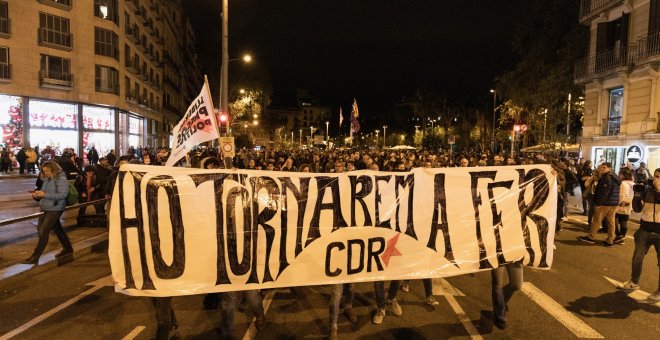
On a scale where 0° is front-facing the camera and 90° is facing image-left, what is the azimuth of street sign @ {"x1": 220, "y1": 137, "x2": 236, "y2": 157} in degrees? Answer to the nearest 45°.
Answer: approximately 0°

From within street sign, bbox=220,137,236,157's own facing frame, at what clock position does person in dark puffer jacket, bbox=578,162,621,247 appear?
The person in dark puffer jacket is roughly at 10 o'clock from the street sign.

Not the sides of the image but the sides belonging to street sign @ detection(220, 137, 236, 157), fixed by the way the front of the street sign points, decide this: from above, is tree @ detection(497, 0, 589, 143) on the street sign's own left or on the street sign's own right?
on the street sign's own left

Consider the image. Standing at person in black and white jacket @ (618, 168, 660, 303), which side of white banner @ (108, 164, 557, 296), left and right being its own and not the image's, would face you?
left

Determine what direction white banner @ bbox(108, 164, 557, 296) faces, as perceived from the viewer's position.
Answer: facing the viewer

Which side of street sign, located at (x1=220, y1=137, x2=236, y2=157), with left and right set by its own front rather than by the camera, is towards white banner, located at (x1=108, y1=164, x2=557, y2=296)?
front
